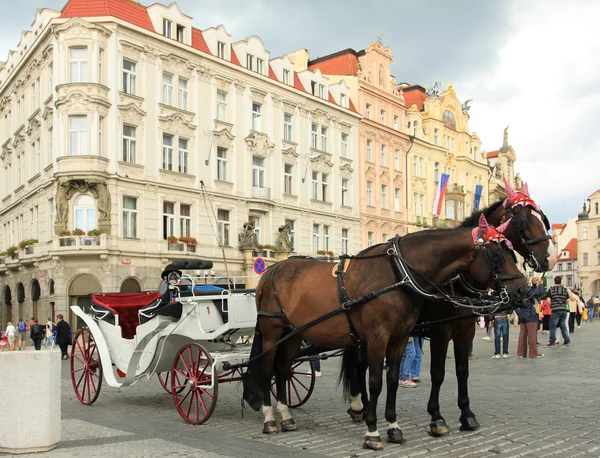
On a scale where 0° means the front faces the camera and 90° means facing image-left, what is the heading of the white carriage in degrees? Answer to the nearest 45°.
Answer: approximately 315°

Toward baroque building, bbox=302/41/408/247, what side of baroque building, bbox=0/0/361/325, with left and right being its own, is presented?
left

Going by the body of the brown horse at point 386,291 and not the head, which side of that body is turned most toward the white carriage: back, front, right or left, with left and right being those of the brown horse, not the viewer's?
back

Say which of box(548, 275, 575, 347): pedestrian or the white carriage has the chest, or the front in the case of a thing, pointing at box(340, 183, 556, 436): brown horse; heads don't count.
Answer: the white carriage

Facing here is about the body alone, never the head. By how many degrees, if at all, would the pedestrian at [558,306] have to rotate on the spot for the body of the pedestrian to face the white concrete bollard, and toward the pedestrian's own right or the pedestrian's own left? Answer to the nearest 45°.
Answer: approximately 180°

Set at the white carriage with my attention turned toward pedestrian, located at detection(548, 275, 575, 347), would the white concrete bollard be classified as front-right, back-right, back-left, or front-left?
back-right

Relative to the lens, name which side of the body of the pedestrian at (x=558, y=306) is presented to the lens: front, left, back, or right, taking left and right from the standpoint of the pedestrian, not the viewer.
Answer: back

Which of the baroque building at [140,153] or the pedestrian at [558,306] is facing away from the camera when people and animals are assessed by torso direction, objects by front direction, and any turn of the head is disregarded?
the pedestrian

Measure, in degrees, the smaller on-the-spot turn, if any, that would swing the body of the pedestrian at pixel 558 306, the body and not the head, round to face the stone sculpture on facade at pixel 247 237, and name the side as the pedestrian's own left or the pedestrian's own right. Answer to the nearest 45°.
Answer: approximately 45° to the pedestrian's own left

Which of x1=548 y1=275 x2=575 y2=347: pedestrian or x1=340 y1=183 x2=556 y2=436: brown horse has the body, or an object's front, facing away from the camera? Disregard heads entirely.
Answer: the pedestrian

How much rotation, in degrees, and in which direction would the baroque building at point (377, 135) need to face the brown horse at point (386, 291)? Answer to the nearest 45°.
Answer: approximately 45° to its right
